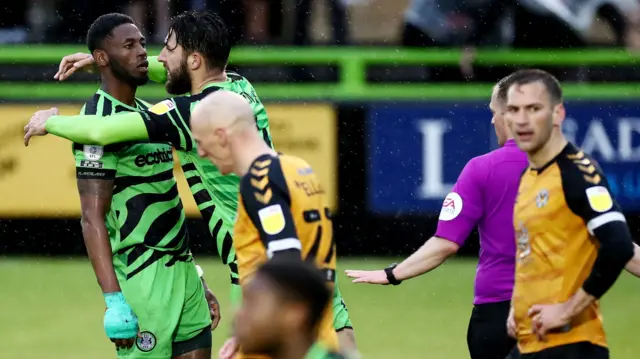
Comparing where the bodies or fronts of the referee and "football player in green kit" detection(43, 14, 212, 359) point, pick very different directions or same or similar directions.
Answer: very different directions

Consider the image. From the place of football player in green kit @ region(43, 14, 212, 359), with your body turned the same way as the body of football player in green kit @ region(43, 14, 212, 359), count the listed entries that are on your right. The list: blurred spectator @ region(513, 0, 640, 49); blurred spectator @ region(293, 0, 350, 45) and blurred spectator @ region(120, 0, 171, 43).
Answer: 0

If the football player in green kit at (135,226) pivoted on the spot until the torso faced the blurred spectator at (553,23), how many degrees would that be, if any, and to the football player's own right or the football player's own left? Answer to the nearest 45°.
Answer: approximately 90° to the football player's own left

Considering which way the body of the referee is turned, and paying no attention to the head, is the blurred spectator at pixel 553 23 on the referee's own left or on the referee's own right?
on the referee's own right

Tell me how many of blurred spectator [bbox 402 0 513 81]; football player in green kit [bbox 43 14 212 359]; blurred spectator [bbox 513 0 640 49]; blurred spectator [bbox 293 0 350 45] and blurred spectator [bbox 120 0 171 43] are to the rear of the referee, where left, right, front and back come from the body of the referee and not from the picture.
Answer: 0

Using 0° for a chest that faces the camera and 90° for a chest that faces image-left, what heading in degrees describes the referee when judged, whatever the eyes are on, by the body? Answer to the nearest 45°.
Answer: approximately 135°

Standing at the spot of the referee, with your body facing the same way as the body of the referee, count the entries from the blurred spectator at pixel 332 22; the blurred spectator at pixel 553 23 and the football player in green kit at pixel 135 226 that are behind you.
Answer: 0

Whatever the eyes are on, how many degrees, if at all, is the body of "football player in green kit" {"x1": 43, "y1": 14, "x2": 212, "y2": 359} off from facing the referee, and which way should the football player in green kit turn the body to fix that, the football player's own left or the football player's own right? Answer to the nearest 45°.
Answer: approximately 45° to the football player's own left

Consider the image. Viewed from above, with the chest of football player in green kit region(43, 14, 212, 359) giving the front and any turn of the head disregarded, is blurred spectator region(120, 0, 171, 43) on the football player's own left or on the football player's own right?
on the football player's own left

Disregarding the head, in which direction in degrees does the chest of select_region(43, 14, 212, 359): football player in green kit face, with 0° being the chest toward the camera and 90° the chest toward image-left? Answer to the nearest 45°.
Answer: approximately 315°

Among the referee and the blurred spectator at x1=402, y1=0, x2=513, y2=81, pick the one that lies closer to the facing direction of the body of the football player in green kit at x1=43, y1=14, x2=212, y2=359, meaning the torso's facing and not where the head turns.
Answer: the referee
